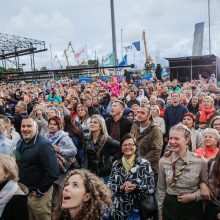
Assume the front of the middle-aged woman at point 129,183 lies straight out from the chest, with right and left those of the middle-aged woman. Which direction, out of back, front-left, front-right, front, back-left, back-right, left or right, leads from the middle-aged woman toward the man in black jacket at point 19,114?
back-right

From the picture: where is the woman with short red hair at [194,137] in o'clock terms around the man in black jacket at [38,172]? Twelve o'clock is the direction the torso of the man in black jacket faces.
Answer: The woman with short red hair is roughly at 7 o'clock from the man in black jacket.

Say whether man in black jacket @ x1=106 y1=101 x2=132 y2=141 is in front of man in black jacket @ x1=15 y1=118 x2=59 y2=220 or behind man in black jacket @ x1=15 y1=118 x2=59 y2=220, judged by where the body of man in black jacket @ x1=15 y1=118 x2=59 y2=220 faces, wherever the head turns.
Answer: behind

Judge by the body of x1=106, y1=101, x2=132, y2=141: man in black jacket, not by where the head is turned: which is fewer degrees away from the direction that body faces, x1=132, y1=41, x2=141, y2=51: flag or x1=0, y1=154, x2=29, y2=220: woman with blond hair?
the woman with blond hair
